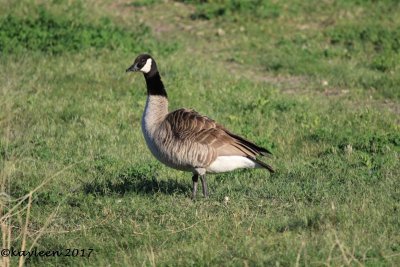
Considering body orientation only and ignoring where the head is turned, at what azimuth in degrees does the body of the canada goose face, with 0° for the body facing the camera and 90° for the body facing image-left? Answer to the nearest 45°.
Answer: approximately 90°
